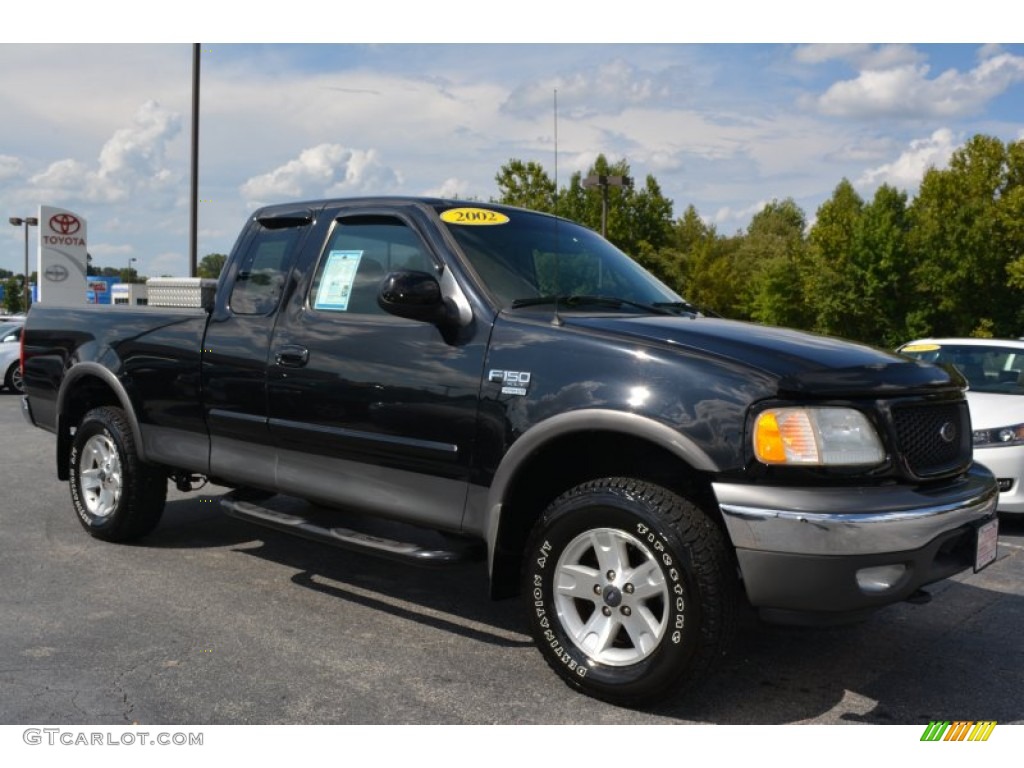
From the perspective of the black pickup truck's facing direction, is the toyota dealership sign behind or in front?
behind

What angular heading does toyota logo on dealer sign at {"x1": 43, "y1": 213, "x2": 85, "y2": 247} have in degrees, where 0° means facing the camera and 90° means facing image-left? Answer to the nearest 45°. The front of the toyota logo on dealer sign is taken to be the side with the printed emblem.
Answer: approximately 0°

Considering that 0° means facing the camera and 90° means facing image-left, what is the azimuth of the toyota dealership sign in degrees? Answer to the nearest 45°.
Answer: approximately 0°

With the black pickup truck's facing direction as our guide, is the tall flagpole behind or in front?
behind

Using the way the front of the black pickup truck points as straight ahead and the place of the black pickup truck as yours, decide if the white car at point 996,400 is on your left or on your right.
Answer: on your left

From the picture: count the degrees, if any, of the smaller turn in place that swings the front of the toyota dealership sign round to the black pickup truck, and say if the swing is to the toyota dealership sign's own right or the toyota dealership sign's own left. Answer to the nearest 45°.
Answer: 0° — it already faces it

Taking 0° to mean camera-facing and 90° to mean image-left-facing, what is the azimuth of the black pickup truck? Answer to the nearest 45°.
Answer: approximately 315°
